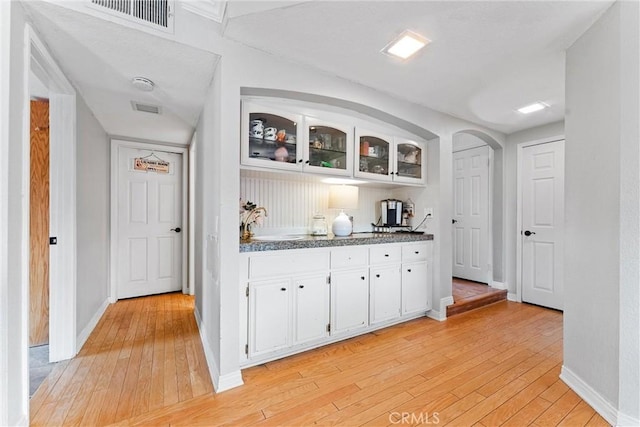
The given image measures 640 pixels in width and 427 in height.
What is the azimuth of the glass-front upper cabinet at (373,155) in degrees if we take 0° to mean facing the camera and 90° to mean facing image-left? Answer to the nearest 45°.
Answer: approximately 315°

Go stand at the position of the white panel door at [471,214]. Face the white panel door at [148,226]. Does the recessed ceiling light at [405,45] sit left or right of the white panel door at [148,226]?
left

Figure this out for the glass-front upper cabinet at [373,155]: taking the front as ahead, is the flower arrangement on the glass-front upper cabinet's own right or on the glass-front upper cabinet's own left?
on the glass-front upper cabinet's own right

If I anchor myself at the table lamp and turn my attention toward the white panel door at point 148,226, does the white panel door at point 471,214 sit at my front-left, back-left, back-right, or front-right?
back-right

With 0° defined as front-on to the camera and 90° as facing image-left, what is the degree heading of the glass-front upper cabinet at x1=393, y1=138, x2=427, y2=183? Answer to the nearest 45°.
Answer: approximately 315°

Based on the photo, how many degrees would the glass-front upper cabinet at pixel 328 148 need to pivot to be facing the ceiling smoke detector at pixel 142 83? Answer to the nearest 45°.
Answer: approximately 135° to its right

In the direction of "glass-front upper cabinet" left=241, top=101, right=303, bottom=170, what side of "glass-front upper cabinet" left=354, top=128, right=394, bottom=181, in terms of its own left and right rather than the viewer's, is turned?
right

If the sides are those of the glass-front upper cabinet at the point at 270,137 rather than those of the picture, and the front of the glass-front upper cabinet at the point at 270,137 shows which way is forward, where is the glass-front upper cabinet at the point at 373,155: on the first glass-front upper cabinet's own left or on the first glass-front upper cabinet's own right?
on the first glass-front upper cabinet's own left

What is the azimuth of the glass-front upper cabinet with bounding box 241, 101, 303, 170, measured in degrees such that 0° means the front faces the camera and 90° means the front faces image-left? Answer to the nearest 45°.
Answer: approximately 315°

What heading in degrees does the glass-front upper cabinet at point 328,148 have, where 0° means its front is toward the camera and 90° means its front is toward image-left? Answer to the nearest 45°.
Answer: approximately 315°
